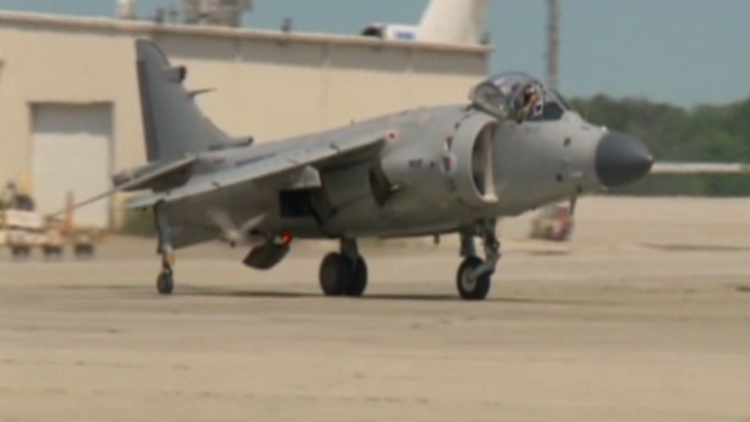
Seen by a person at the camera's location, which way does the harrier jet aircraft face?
facing the viewer and to the right of the viewer
